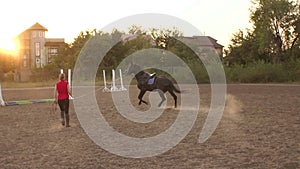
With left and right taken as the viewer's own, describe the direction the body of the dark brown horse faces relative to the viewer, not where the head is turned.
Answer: facing to the left of the viewer
